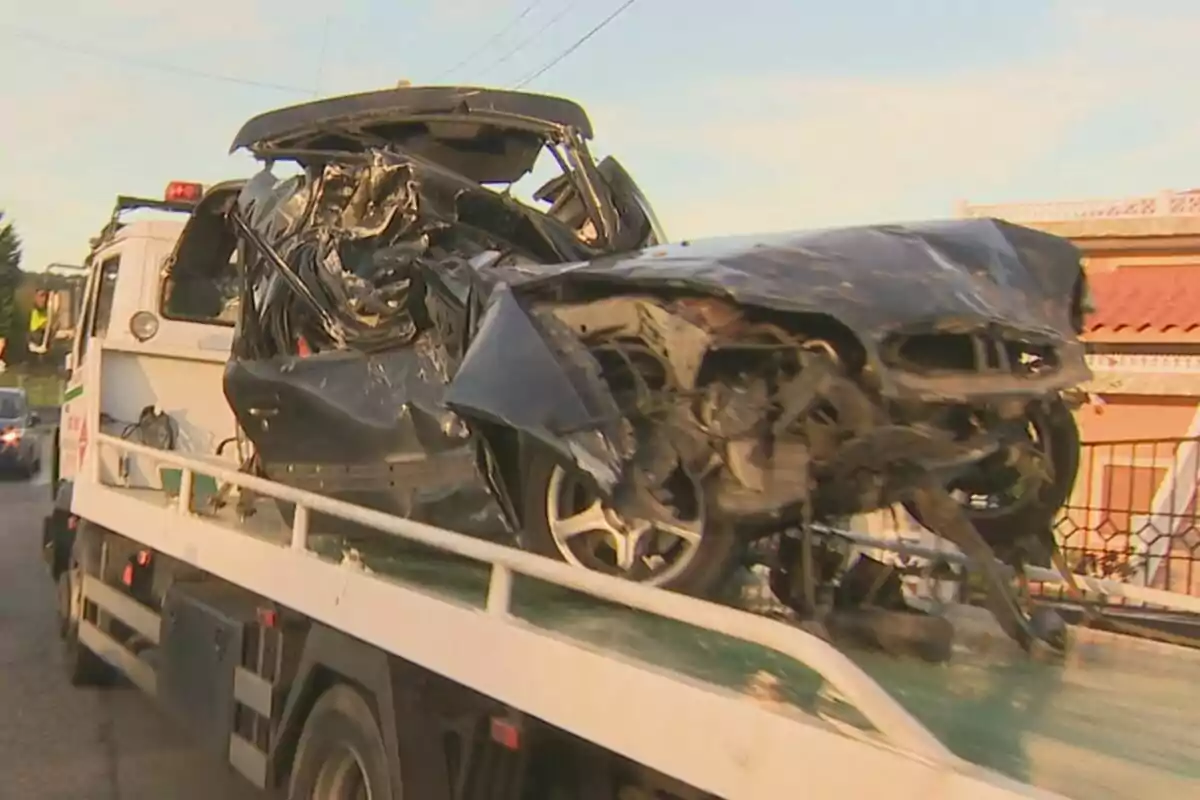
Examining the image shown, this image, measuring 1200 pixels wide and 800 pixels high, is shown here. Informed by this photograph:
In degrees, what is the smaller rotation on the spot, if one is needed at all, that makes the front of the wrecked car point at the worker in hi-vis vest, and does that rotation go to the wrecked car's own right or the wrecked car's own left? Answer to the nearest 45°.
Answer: approximately 180°

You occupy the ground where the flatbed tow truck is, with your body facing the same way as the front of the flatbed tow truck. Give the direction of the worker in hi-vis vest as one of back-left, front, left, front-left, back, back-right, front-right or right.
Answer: front

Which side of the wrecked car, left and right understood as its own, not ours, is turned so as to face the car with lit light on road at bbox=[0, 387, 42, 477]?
back

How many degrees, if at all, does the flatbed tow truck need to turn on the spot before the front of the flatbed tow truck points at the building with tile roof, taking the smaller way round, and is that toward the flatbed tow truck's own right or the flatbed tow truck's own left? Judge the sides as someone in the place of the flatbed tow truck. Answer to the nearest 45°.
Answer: approximately 90° to the flatbed tow truck's own right

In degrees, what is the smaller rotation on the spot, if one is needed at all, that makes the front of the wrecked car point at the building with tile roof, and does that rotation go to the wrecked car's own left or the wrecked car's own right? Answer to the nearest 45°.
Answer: approximately 90° to the wrecked car's own left
